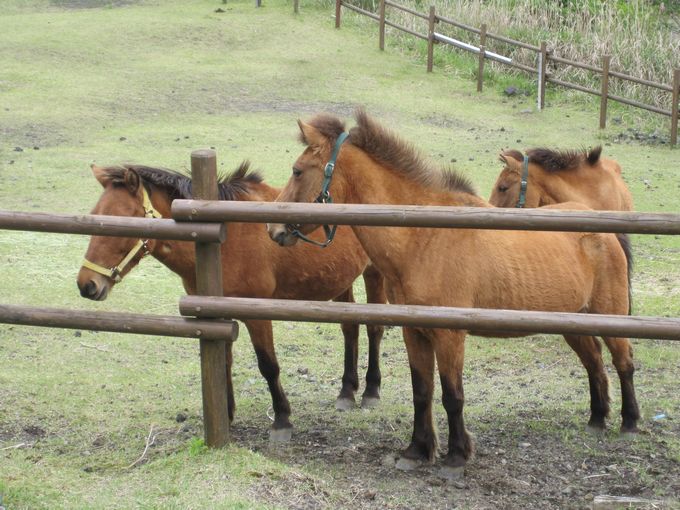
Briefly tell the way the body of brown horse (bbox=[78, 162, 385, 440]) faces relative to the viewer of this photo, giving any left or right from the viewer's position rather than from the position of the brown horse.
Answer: facing the viewer and to the left of the viewer

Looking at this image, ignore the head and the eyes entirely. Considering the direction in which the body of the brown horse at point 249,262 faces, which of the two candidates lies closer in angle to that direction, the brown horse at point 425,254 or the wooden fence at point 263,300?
the wooden fence

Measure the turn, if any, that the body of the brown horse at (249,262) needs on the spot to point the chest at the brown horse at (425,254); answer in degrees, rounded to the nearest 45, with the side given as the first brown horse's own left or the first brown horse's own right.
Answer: approximately 90° to the first brown horse's own left

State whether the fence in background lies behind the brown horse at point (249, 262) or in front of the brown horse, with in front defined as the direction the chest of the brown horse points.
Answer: behind
